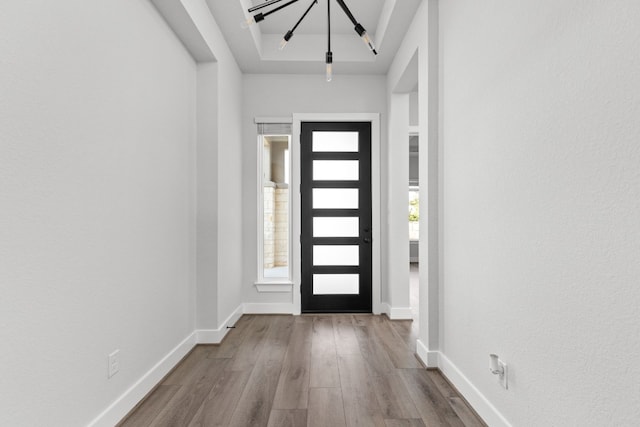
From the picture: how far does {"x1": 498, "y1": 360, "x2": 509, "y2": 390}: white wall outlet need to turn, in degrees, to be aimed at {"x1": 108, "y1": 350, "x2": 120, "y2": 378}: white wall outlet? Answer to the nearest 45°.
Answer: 0° — it already faces it

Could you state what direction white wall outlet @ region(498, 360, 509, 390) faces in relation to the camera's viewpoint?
facing to the left of the viewer

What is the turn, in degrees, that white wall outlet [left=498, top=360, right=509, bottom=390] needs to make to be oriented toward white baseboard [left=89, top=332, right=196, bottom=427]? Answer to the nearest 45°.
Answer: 0° — it already faces it
